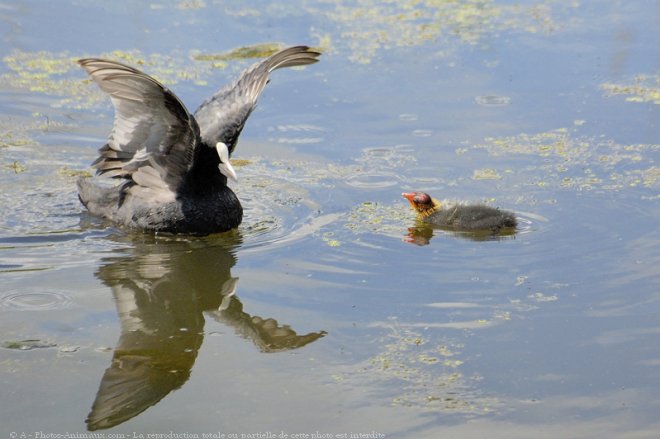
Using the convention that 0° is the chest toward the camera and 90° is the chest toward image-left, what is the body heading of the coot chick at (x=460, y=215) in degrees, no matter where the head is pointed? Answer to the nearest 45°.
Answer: approximately 90°
